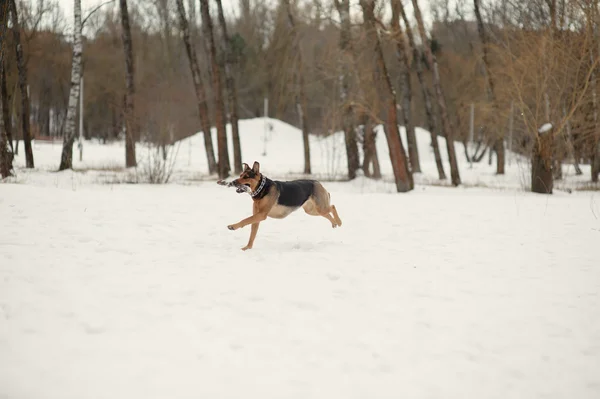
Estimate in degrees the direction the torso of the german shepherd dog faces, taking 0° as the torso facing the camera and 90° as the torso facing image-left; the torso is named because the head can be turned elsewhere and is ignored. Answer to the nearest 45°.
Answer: approximately 90°
